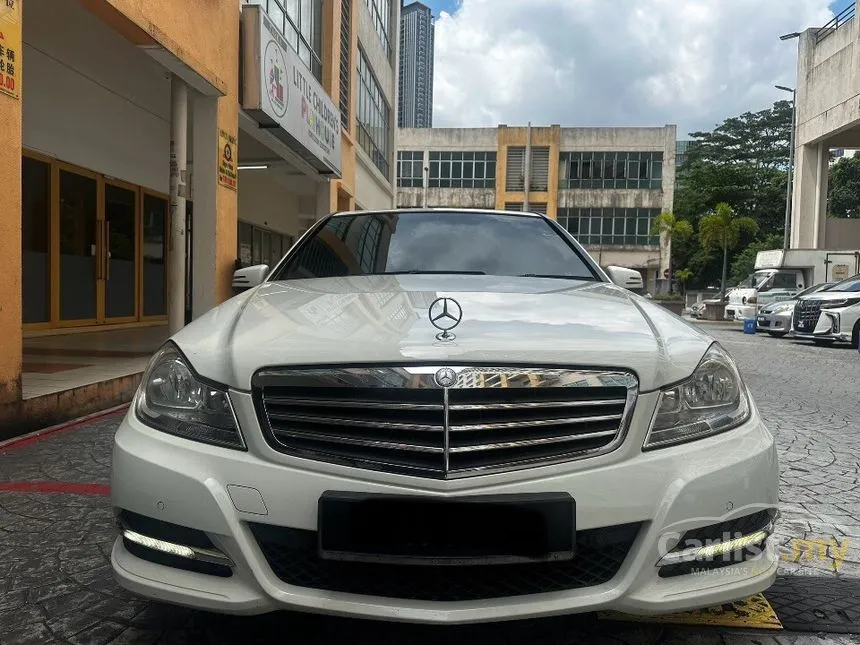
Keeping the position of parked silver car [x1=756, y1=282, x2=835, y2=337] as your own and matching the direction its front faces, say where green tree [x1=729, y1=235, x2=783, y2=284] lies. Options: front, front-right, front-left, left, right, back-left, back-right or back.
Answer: back-right

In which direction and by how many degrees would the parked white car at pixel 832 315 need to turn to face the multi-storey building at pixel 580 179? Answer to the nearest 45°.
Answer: approximately 90° to its right

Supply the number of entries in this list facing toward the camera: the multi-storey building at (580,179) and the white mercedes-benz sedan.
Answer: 2

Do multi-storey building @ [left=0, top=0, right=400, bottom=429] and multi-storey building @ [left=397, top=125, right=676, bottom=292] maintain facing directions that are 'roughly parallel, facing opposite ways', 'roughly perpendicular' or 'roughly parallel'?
roughly perpendicular

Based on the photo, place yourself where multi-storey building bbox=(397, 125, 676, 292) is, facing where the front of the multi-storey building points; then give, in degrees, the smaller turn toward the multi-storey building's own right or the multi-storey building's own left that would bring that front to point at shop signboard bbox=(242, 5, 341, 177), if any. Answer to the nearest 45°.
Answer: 0° — it already faces it

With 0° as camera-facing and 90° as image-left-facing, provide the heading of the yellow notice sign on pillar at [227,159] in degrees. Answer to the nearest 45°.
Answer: approximately 315°

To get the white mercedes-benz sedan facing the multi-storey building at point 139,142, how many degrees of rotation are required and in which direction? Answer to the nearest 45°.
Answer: approximately 135° to its right

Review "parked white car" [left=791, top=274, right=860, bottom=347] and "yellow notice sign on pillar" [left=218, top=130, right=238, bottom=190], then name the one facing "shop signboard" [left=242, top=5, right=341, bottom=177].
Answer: the parked white car

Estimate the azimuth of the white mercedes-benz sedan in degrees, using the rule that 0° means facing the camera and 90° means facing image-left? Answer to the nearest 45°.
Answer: approximately 0°

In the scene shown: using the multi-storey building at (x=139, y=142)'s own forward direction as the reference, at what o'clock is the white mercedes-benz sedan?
The white mercedes-benz sedan is roughly at 1 o'clock from the multi-storey building.

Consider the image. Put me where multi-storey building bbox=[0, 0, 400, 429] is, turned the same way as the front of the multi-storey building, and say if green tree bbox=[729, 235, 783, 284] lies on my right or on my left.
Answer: on my left

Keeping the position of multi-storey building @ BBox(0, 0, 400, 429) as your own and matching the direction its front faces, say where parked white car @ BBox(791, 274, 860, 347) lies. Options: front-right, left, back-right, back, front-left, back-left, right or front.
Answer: front-left

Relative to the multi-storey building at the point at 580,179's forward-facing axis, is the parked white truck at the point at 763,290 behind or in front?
in front

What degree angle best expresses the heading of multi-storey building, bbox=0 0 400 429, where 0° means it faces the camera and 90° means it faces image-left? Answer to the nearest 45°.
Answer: approximately 315°
